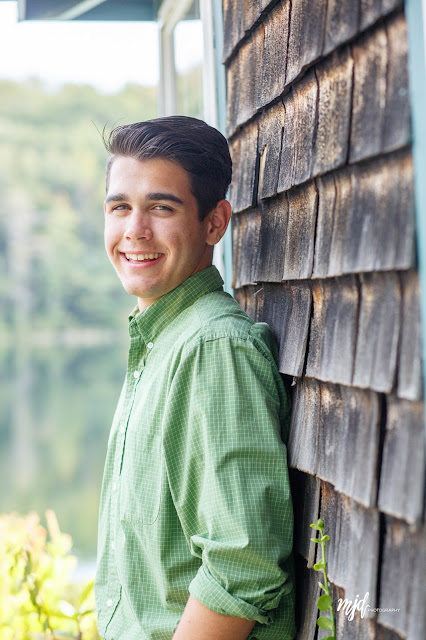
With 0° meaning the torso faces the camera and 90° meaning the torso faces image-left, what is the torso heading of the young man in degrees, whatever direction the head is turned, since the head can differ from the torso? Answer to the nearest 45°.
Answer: approximately 45°
